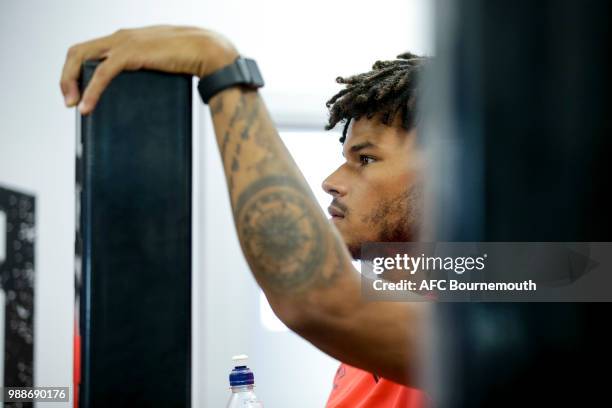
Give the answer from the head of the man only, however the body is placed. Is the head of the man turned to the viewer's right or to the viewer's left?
to the viewer's left

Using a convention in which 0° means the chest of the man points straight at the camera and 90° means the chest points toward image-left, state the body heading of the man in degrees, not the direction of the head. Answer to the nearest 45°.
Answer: approximately 90°
